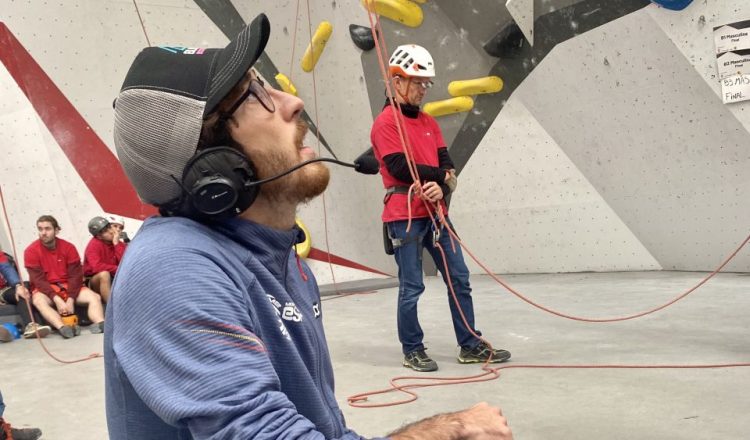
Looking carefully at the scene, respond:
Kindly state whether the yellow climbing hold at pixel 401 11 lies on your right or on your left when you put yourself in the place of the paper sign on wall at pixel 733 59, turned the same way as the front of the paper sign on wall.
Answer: on your right

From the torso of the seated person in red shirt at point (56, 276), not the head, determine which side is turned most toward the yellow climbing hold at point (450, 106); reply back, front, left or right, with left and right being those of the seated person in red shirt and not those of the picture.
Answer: left

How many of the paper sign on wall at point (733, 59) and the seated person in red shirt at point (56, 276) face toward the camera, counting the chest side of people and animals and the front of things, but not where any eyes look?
2

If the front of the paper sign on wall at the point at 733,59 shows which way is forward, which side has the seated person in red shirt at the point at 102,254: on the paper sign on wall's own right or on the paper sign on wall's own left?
on the paper sign on wall's own right

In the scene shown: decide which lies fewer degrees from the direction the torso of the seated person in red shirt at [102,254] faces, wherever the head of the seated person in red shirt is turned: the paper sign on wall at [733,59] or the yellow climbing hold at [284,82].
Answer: the paper sign on wall

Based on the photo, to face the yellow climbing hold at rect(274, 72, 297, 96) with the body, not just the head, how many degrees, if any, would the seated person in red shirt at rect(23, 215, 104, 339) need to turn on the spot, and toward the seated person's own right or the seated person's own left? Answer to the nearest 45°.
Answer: approximately 90° to the seated person's own left

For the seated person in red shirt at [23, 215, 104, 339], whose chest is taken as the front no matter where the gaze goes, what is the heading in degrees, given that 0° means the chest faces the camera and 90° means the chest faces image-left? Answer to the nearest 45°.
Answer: approximately 0°
